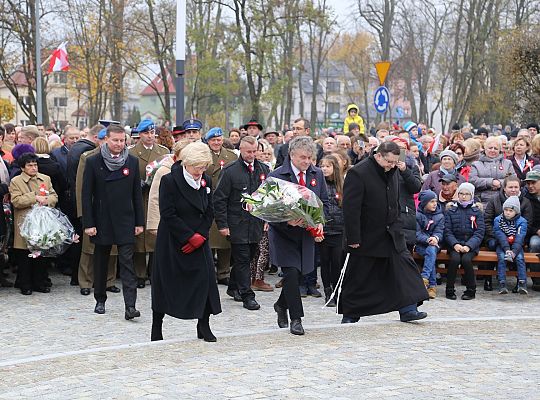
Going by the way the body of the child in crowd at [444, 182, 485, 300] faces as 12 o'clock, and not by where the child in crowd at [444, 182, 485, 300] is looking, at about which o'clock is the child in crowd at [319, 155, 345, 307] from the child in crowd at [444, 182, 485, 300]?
the child in crowd at [319, 155, 345, 307] is roughly at 2 o'clock from the child in crowd at [444, 182, 485, 300].

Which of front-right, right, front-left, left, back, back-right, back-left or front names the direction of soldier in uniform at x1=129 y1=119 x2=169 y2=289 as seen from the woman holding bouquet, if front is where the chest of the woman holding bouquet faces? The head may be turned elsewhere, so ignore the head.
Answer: front-left

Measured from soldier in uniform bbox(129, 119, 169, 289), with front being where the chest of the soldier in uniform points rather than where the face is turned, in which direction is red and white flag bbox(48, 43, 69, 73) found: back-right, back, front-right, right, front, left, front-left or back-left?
back

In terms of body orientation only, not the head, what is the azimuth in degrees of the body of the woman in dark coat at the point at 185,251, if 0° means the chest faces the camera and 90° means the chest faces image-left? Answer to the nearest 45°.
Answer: approximately 315°

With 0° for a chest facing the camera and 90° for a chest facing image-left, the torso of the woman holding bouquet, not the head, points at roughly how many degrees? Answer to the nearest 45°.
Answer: approximately 315°

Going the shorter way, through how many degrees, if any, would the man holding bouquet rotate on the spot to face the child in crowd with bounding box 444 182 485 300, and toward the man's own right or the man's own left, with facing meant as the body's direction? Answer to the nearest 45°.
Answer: approximately 135° to the man's own left

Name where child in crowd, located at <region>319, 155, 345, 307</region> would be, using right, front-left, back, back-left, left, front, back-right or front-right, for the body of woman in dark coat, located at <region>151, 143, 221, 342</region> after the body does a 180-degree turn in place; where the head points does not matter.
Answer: right
